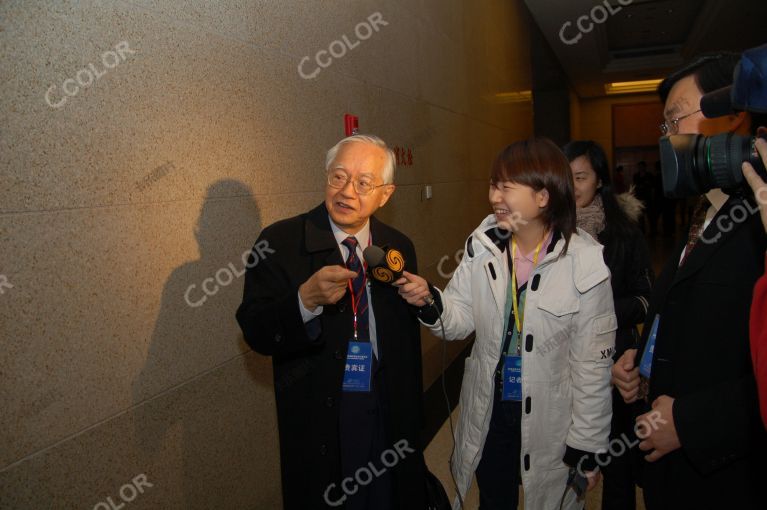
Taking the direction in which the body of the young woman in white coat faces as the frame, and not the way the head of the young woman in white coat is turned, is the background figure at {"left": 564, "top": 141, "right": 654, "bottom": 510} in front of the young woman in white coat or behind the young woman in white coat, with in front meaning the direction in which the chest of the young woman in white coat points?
behind

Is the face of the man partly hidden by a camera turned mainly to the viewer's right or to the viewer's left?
to the viewer's left

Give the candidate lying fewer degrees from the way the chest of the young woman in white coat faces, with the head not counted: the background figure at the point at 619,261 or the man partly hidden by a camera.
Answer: the man partly hidden by a camera

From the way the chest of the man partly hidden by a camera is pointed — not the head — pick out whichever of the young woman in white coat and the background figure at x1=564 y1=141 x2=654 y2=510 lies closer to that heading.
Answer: the young woman in white coat

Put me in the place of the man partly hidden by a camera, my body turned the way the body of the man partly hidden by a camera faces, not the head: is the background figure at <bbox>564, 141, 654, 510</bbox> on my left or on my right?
on my right

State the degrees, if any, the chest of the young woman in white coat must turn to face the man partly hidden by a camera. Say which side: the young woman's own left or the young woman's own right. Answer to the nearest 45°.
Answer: approximately 90° to the young woman's own left

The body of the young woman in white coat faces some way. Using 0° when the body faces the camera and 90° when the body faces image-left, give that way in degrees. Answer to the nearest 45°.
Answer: approximately 45°
